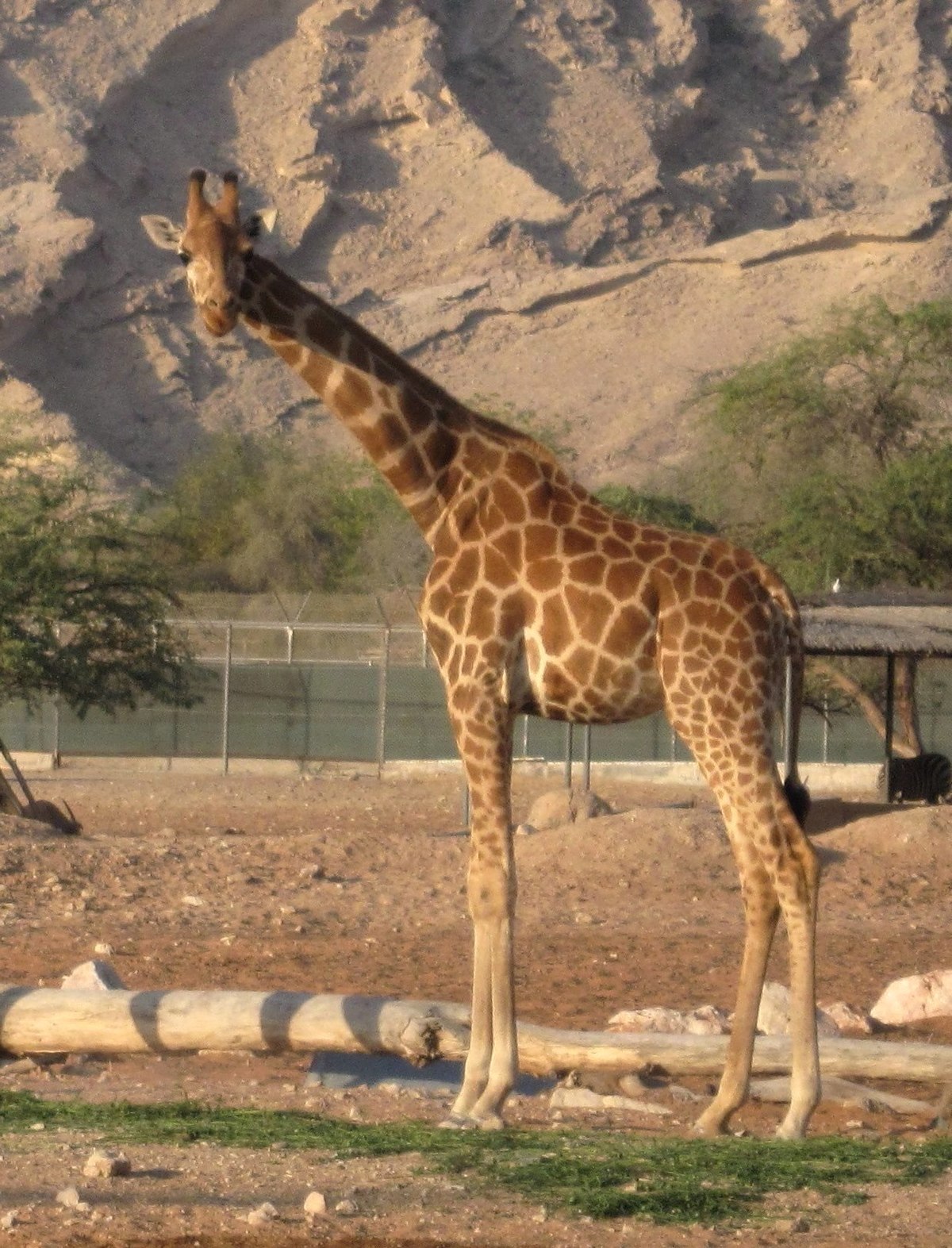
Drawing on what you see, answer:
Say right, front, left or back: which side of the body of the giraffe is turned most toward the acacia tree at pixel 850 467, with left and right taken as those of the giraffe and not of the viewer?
right

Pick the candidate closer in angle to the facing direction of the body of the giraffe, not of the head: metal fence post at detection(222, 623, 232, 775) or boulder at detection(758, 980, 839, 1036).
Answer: the metal fence post

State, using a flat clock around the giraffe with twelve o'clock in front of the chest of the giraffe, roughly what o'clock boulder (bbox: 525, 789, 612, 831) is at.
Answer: The boulder is roughly at 3 o'clock from the giraffe.

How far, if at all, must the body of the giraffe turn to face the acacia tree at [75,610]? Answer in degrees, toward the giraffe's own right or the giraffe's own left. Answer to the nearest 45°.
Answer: approximately 90° to the giraffe's own right

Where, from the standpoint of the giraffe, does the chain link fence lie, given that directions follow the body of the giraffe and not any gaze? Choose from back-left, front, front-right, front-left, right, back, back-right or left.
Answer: right

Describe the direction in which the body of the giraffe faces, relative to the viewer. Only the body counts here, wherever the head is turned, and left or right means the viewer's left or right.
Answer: facing to the left of the viewer

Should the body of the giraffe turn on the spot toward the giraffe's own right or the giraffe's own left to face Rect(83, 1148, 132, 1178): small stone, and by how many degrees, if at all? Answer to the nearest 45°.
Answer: approximately 45° to the giraffe's own left

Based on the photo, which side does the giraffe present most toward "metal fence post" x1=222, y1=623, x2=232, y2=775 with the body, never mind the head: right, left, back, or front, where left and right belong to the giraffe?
right

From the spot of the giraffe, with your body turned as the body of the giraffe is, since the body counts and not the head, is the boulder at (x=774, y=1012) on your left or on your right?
on your right

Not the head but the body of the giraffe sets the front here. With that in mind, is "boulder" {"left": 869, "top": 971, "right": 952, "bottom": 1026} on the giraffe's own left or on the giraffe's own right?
on the giraffe's own right

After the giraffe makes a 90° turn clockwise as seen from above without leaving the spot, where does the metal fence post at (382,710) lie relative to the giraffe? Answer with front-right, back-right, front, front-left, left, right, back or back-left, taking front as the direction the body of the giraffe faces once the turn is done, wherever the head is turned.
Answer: front

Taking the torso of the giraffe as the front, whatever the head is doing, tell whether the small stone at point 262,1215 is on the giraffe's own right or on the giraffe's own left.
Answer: on the giraffe's own left
